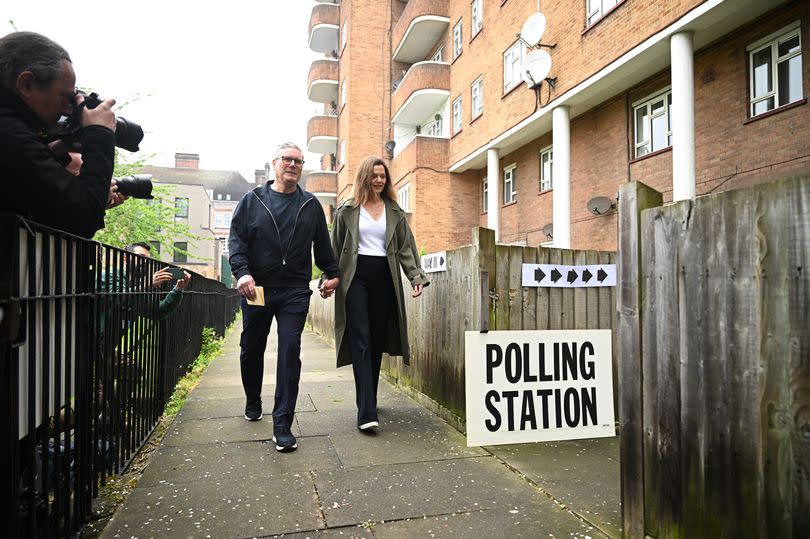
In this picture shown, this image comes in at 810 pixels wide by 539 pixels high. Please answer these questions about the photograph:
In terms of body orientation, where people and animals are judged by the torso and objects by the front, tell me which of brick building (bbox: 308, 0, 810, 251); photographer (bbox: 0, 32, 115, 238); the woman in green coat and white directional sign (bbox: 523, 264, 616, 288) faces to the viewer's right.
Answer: the photographer

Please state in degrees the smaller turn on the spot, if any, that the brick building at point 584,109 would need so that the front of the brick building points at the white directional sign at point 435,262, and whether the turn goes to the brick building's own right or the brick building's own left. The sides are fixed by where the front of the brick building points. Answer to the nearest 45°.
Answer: approximately 45° to the brick building's own left

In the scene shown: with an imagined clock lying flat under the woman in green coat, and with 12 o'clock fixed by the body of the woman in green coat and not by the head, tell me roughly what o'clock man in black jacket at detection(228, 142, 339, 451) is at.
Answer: The man in black jacket is roughly at 2 o'clock from the woman in green coat.

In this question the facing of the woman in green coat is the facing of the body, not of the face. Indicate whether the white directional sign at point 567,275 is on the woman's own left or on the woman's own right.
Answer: on the woman's own left

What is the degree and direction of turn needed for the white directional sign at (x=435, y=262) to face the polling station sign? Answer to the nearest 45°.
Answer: approximately 90° to its left

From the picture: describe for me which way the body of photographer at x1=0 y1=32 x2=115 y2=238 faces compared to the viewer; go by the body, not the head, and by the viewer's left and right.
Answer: facing to the right of the viewer

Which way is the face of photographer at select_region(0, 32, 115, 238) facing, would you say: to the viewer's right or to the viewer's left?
to the viewer's right

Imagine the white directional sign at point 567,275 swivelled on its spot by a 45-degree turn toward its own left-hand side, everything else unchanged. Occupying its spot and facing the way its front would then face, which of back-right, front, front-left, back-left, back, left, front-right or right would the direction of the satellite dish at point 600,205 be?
back-left

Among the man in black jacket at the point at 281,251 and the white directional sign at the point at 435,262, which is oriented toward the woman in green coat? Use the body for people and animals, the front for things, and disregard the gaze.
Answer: the white directional sign

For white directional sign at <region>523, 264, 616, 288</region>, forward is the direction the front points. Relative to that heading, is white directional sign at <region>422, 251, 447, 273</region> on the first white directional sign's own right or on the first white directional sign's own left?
on the first white directional sign's own right

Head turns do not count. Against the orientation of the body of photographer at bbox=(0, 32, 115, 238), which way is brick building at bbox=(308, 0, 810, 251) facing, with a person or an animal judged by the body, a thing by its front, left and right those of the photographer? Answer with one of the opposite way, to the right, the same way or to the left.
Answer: the opposite way
